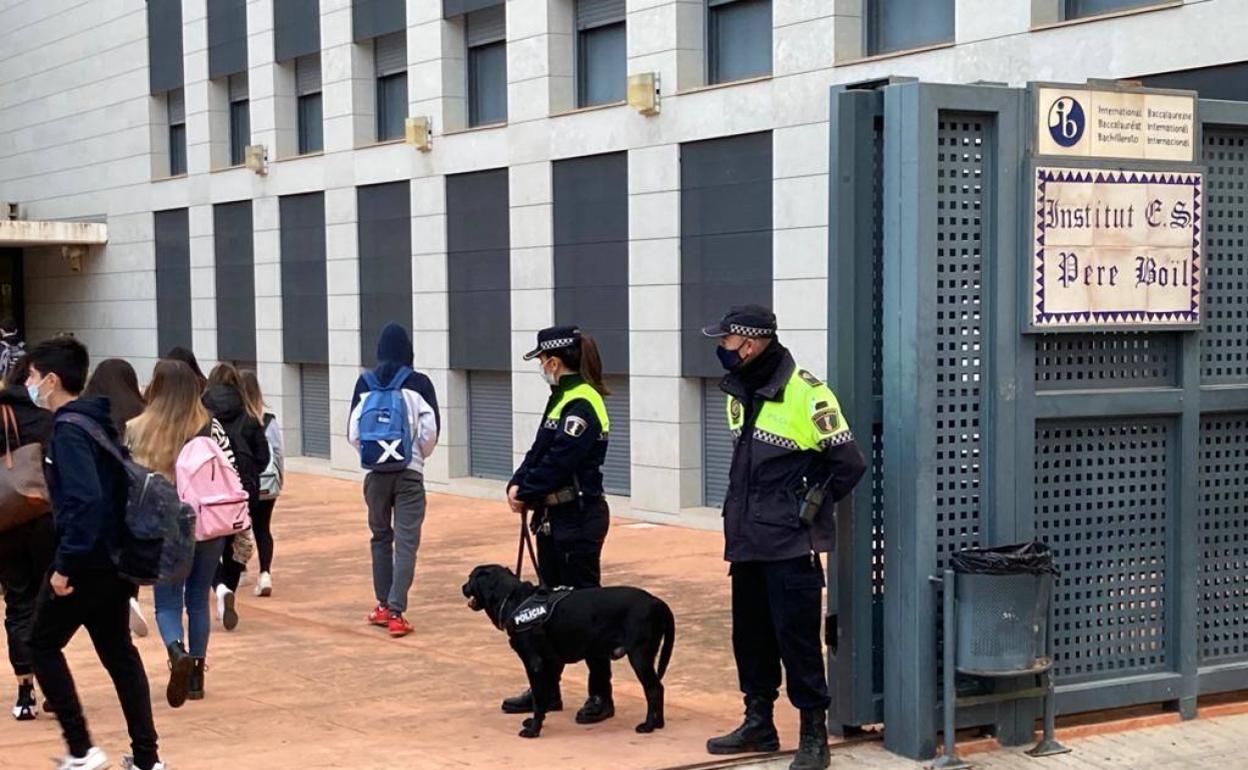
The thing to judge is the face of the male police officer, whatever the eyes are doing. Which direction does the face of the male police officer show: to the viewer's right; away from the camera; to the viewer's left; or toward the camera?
to the viewer's left

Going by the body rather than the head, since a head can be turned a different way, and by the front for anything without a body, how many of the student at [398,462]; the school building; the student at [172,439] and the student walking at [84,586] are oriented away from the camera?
2

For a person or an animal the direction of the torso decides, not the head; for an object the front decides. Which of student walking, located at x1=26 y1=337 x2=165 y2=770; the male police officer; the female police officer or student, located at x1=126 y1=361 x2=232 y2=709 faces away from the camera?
the student

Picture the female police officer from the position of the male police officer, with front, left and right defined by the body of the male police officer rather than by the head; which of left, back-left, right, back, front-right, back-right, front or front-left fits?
right

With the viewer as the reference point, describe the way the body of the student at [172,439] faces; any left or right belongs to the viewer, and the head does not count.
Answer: facing away from the viewer

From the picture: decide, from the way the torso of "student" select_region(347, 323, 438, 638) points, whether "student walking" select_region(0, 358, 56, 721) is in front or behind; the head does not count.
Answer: behind

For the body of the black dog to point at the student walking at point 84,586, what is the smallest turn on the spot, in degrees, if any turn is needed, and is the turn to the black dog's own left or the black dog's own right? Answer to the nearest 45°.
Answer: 0° — it already faces them

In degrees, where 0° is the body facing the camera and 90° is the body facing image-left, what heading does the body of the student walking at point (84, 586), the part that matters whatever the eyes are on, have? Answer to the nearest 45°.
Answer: approximately 90°

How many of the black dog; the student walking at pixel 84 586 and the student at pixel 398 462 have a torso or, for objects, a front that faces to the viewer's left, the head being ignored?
2

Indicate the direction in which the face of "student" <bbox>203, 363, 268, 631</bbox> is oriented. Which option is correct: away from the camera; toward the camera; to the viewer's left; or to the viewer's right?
away from the camera

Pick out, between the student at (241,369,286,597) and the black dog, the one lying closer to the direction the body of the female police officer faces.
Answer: the student

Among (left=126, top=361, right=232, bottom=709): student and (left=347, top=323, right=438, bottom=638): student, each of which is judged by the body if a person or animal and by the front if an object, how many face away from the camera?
2

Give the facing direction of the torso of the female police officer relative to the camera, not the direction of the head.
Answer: to the viewer's left

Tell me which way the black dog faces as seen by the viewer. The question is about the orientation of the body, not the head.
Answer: to the viewer's left

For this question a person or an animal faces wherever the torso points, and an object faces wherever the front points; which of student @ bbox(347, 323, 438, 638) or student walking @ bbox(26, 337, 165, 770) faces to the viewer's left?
the student walking

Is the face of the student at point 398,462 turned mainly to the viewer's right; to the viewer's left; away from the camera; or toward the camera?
away from the camera

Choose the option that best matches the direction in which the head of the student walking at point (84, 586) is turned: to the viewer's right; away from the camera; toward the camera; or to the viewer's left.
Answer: to the viewer's left
